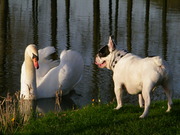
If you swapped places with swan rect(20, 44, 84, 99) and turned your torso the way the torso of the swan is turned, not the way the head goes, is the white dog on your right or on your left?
on your left

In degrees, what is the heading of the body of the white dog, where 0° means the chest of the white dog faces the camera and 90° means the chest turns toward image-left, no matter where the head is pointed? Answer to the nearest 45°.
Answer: approximately 135°

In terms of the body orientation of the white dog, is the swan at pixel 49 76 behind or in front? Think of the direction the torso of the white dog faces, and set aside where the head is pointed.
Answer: in front

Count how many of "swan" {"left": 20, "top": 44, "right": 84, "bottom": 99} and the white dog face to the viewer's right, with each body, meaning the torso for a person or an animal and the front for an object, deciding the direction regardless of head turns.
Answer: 0
